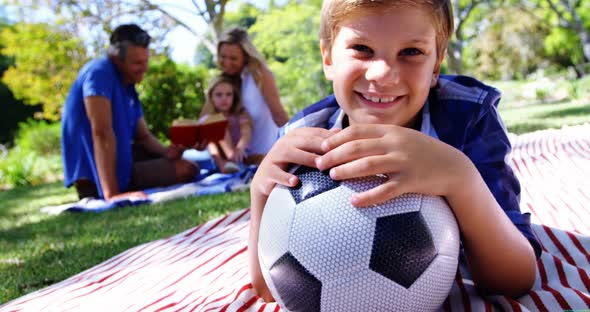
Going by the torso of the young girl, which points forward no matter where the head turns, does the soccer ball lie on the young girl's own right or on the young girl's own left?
on the young girl's own left

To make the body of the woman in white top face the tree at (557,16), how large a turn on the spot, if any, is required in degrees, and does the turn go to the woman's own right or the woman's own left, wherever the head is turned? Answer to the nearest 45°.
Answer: approximately 135° to the woman's own right

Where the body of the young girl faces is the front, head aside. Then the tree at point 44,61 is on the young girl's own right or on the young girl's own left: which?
on the young girl's own right

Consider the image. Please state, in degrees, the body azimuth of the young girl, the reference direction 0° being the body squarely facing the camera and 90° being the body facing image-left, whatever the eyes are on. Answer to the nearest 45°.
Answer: approximately 45°

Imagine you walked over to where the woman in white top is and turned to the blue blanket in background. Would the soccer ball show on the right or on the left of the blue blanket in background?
left

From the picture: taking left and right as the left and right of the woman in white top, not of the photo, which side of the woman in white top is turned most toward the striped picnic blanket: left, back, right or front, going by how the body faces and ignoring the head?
left

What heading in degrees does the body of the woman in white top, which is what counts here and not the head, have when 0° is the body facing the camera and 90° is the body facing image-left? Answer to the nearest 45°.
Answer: approximately 90°

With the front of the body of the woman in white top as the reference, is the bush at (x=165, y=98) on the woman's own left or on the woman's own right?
on the woman's own right
